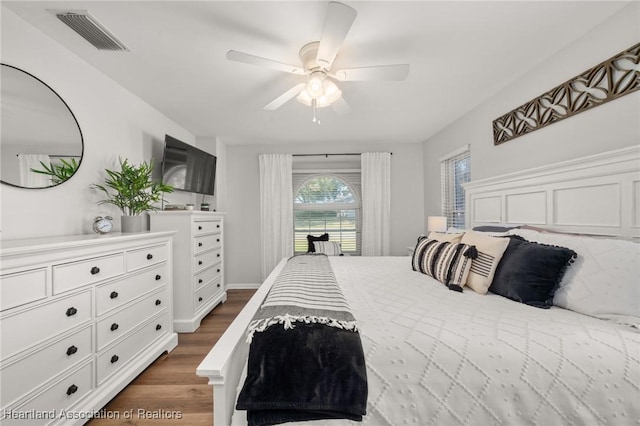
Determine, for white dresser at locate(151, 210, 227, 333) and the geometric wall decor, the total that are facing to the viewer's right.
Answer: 1

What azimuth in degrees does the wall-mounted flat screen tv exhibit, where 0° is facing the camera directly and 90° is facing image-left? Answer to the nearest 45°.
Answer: approximately 315°

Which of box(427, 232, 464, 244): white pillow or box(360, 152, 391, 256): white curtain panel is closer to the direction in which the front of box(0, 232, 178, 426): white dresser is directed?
the white pillow

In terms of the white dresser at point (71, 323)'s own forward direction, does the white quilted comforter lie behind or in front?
in front

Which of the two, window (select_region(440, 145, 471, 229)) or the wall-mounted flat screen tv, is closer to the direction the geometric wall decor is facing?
the wall-mounted flat screen tv

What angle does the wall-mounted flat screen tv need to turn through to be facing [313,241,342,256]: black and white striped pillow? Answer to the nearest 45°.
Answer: approximately 45° to its left

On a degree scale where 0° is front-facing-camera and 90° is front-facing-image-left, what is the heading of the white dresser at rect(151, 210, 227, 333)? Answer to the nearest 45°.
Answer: approximately 270°

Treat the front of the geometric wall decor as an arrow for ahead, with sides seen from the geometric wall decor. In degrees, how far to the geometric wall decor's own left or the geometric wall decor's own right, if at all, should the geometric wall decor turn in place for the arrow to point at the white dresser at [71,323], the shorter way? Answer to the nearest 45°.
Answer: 0° — it already faces it

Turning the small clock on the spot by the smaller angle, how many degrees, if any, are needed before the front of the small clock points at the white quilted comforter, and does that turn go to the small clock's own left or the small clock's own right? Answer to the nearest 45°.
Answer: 0° — it already faces it

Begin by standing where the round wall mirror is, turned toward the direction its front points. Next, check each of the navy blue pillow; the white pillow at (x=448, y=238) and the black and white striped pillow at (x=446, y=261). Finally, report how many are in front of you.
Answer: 3

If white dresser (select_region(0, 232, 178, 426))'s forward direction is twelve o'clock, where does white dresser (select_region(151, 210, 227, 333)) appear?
white dresser (select_region(151, 210, 227, 333)) is roughly at 9 o'clock from white dresser (select_region(0, 232, 178, 426)).

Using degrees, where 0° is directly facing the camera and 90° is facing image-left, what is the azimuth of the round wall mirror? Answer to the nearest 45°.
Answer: approximately 315°

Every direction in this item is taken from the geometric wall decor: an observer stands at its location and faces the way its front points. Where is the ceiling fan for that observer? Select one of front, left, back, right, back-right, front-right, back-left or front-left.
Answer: front

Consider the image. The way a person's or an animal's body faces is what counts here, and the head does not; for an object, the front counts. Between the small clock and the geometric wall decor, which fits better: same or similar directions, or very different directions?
very different directions

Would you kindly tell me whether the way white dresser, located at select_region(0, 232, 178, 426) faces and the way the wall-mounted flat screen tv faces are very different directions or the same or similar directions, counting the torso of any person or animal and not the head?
same or similar directions

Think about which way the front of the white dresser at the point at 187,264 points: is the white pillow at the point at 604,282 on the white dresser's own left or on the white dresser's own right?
on the white dresser's own right

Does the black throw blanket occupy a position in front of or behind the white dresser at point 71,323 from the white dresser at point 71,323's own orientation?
in front
